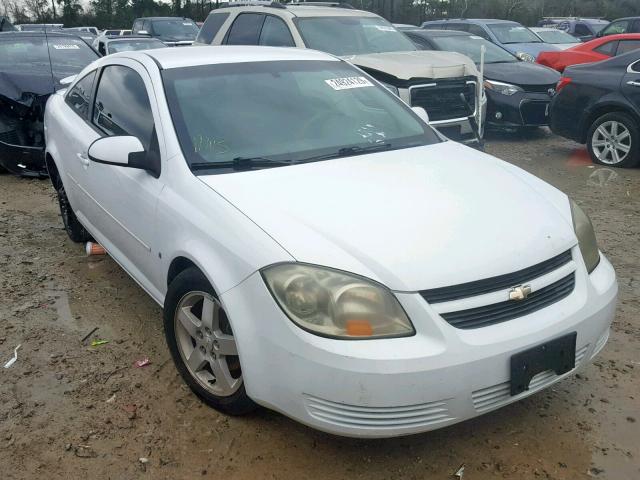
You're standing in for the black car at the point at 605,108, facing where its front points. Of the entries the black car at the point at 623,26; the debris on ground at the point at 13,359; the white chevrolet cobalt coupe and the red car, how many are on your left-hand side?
2

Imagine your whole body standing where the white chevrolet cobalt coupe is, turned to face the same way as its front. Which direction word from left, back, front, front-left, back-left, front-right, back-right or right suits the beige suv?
back-left

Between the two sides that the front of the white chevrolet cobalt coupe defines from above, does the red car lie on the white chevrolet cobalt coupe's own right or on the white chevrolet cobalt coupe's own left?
on the white chevrolet cobalt coupe's own left

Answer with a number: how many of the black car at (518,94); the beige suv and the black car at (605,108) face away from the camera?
0

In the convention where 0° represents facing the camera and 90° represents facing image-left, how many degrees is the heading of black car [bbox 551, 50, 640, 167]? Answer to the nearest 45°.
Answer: approximately 270°

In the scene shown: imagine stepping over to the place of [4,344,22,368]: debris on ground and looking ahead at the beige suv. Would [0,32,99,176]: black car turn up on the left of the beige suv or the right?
left

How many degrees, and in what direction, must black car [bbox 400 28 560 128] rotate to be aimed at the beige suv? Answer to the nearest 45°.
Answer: approximately 90° to its right

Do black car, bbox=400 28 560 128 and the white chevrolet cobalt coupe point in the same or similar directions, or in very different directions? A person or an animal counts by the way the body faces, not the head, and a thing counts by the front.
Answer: same or similar directions

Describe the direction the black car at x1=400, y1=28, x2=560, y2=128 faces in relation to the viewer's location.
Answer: facing the viewer and to the right of the viewer

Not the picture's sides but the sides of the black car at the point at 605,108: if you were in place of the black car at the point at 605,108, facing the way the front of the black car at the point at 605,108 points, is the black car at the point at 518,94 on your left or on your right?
on your left

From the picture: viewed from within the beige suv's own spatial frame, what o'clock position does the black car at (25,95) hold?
The black car is roughly at 4 o'clock from the beige suv.

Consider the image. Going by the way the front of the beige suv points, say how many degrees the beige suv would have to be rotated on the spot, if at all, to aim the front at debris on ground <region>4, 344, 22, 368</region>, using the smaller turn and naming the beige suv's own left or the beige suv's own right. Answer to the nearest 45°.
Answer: approximately 90° to the beige suv's own right

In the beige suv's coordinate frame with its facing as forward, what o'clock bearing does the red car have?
The red car is roughly at 9 o'clock from the beige suv.
